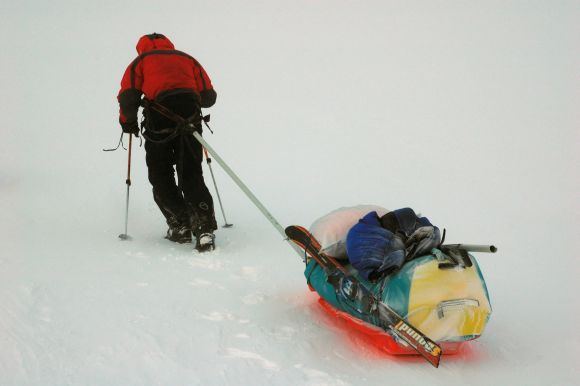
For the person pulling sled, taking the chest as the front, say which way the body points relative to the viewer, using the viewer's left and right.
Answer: facing away from the viewer and to the left of the viewer

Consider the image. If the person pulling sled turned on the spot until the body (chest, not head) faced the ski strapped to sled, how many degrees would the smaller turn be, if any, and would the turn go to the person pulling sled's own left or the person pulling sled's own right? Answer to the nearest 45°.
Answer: approximately 180°

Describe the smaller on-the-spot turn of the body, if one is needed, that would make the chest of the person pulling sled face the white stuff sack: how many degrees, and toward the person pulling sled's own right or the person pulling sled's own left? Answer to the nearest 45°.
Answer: approximately 180°
